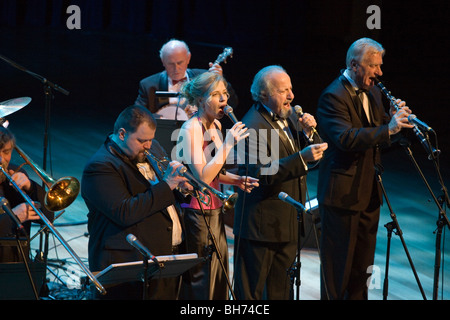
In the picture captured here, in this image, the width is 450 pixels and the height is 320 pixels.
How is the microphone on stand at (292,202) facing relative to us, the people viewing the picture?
facing to the left of the viewer

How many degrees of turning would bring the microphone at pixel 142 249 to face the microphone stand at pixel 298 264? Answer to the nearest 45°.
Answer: approximately 135° to its right

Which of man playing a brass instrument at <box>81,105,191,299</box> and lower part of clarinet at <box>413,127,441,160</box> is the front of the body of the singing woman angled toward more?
the lower part of clarinet

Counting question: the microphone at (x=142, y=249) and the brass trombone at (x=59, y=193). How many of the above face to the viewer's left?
1

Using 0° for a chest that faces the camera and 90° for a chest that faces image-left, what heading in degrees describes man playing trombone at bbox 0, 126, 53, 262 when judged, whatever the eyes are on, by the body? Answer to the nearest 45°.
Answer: approximately 315°

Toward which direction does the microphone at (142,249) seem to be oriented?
to the viewer's left

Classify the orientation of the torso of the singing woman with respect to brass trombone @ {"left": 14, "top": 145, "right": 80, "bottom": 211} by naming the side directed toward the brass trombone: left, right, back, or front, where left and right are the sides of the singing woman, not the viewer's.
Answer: right

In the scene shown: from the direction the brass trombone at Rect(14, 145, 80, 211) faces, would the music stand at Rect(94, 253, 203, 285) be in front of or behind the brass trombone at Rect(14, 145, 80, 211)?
in front
